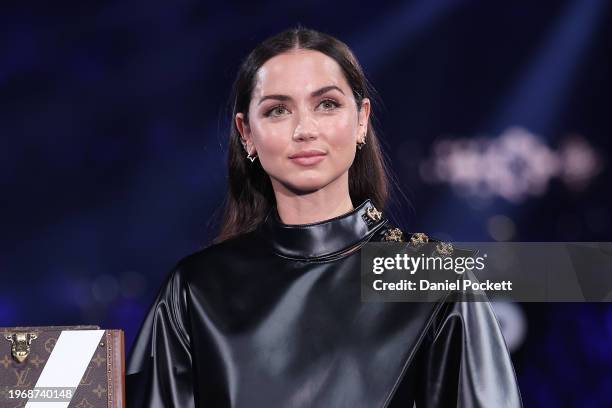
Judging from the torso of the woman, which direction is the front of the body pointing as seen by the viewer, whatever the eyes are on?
toward the camera
